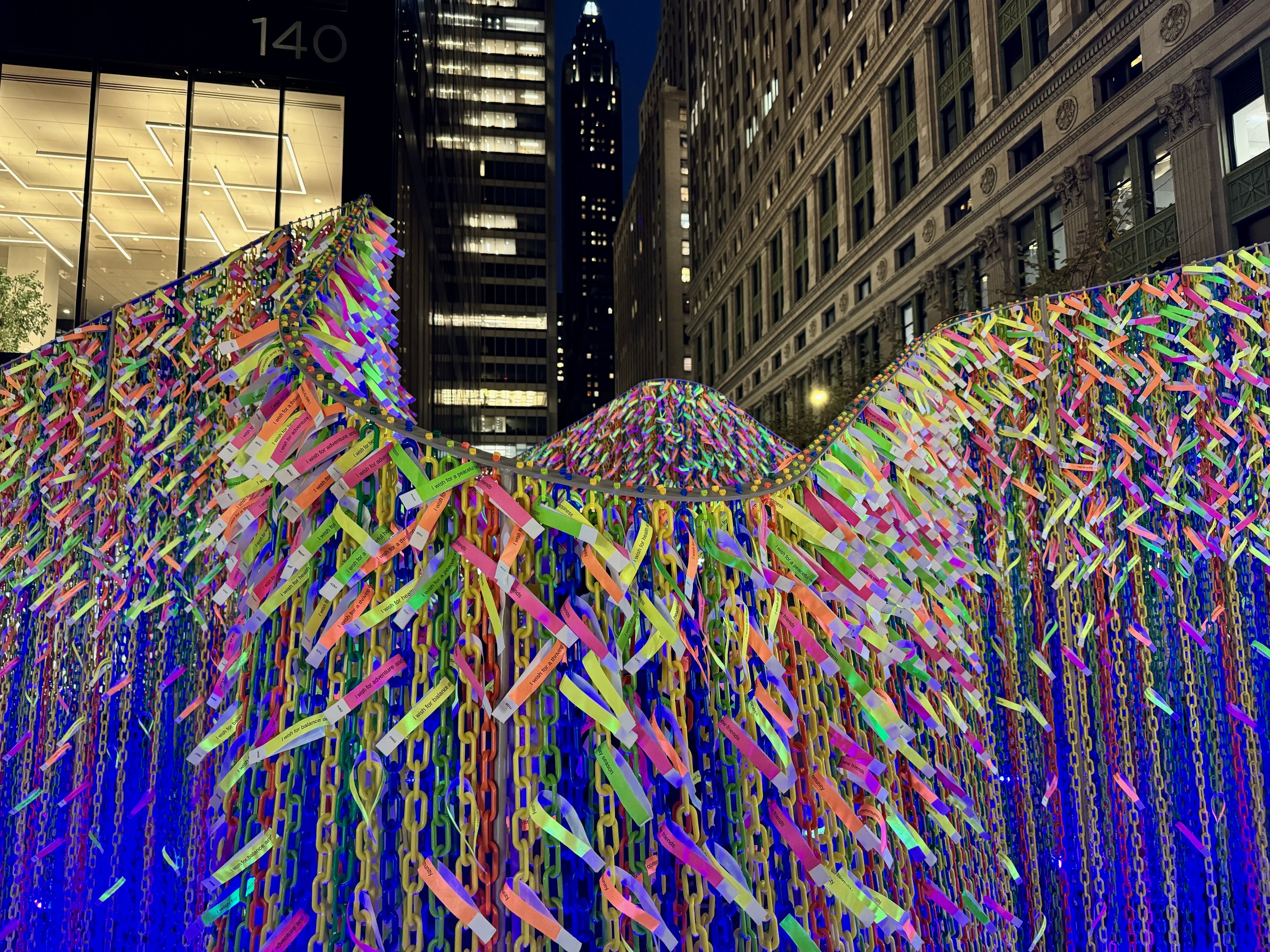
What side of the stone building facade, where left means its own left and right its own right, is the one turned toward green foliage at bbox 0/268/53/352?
front

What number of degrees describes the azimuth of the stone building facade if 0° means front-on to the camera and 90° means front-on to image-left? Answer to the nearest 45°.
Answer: approximately 45°

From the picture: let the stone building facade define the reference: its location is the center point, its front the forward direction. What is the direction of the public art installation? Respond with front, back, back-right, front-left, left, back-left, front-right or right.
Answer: front-left
